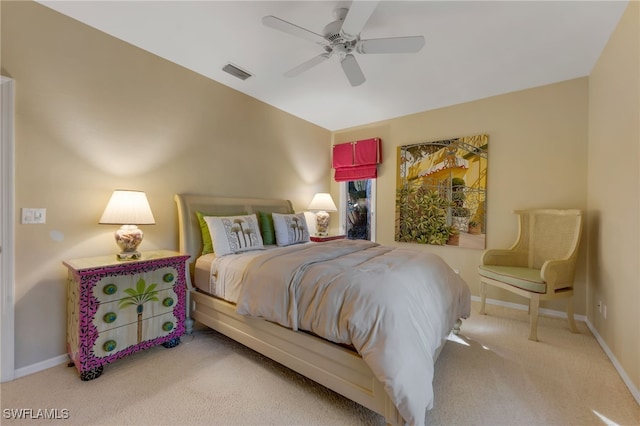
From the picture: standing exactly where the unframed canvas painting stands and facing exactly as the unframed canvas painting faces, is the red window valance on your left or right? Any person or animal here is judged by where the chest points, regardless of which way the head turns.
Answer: on your right

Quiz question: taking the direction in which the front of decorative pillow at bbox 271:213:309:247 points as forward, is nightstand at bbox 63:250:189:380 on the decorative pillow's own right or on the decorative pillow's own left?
on the decorative pillow's own right

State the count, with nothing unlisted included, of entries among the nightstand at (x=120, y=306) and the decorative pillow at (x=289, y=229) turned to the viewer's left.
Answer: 0

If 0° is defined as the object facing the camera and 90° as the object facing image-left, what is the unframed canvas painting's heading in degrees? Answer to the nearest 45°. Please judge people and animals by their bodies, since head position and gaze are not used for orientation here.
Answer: approximately 45°

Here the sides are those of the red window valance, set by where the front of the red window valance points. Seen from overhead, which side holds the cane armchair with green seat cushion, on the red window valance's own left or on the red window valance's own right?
on the red window valance's own left

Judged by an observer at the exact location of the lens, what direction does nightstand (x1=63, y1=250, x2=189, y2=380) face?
facing the viewer and to the right of the viewer

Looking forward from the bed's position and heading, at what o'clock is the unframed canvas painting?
The unframed canvas painting is roughly at 9 o'clock from the bed.

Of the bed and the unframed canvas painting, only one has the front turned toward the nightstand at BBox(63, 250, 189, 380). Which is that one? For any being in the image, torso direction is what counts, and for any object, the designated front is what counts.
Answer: the unframed canvas painting

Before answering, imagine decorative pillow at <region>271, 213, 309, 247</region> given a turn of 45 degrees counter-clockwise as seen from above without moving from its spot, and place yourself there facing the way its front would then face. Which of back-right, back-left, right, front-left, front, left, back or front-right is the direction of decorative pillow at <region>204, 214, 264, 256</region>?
back-right

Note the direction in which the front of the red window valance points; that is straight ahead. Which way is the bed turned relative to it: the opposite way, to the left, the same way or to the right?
to the left

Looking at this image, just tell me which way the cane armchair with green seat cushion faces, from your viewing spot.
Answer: facing the viewer and to the left of the viewer

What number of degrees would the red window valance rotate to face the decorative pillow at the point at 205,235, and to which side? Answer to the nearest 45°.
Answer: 0° — it already faces it

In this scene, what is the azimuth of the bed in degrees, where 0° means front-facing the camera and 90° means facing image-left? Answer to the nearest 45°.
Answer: approximately 315°

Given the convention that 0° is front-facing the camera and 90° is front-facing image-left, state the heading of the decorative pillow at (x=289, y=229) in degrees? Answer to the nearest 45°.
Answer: approximately 315°

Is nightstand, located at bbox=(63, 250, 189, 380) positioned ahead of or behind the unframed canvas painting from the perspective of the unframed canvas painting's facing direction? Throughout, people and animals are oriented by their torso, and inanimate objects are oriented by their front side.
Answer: ahead
